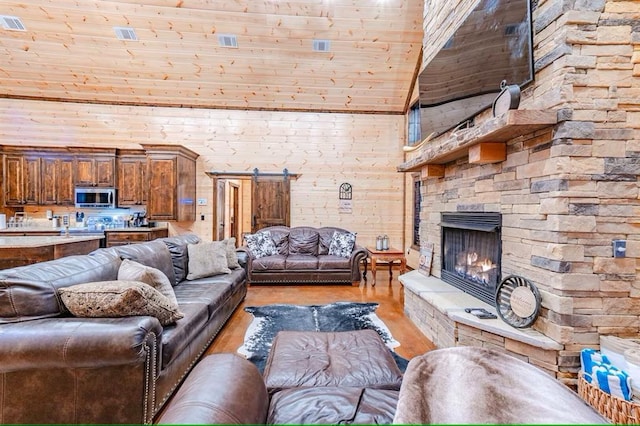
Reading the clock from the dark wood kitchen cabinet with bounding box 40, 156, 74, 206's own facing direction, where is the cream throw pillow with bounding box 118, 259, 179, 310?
The cream throw pillow is roughly at 12 o'clock from the dark wood kitchen cabinet.

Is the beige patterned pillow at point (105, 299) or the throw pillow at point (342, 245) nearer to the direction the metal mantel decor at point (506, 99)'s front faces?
the beige patterned pillow

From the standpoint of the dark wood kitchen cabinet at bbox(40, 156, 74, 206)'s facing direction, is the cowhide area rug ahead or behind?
ahead

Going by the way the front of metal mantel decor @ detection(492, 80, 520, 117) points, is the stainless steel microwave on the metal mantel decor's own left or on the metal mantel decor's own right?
on the metal mantel decor's own right

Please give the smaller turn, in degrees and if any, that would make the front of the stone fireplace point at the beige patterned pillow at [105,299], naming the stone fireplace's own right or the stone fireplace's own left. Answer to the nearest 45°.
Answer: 0° — it already faces it

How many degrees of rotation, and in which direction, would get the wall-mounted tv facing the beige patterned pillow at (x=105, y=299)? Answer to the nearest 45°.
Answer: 0° — it already faces it

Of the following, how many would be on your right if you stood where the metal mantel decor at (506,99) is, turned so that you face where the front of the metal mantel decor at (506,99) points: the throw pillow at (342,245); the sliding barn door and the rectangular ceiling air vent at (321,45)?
3

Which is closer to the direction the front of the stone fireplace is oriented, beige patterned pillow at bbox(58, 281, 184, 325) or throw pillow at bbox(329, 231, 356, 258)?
the beige patterned pillow

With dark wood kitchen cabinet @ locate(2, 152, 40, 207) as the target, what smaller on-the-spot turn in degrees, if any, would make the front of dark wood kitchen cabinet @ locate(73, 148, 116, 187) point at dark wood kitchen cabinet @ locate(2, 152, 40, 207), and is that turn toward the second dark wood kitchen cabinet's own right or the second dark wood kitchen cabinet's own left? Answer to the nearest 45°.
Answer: approximately 135° to the second dark wood kitchen cabinet's own right

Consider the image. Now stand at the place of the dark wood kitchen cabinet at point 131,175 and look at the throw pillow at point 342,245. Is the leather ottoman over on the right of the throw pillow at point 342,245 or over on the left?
right

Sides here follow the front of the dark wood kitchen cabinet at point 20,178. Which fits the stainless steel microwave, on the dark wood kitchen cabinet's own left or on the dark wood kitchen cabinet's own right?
on the dark wood kitchen cabinet's own left
